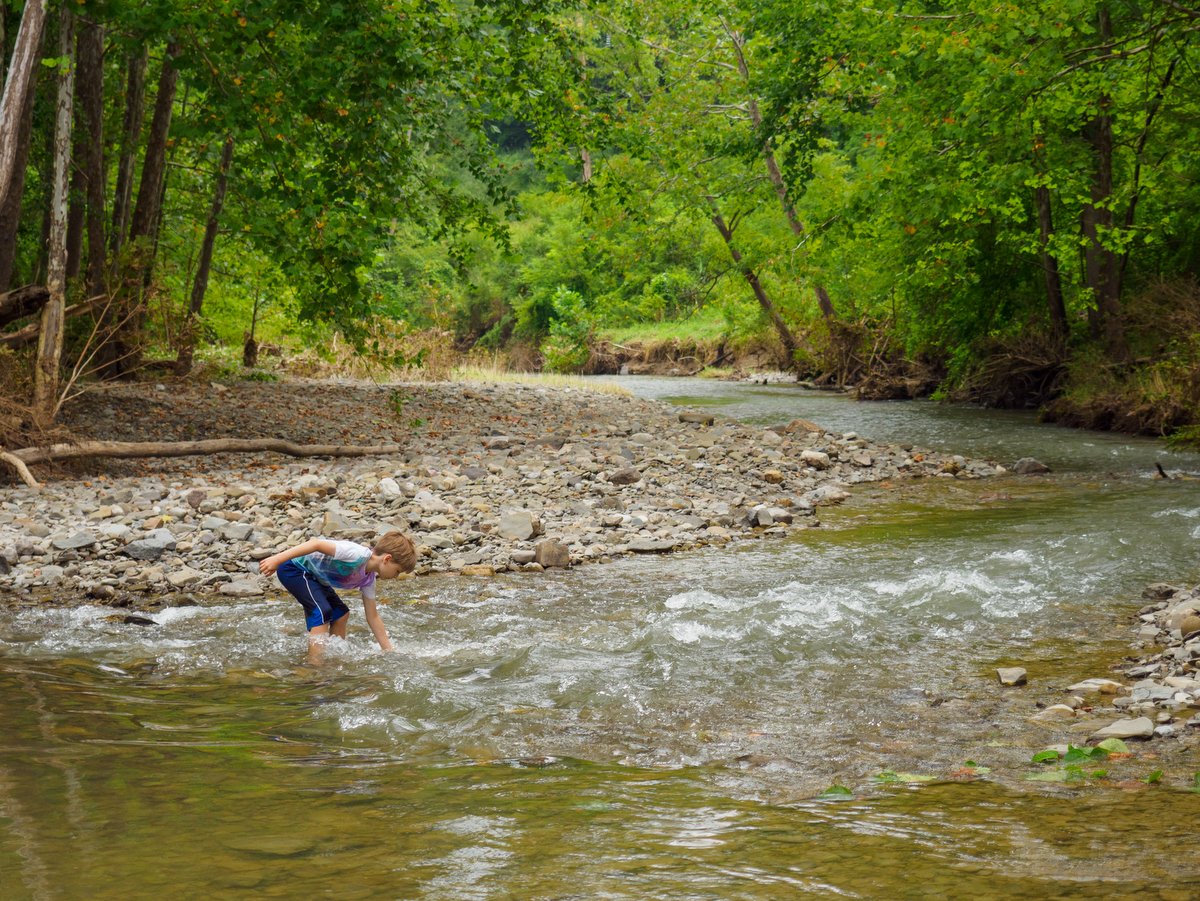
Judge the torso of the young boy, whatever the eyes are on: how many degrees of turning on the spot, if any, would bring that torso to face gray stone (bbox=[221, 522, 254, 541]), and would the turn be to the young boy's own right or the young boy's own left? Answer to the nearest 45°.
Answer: approximately 90° to the young boy's own left

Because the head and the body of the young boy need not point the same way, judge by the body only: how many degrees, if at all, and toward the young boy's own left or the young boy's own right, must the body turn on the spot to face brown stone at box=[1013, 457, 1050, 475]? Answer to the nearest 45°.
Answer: approximately 45° to the young boy's own left

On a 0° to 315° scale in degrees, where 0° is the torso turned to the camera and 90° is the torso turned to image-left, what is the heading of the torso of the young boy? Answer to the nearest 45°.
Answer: approximately 270°

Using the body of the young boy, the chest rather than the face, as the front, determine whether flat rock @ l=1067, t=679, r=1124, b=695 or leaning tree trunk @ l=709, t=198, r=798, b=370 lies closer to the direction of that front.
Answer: the flat rock

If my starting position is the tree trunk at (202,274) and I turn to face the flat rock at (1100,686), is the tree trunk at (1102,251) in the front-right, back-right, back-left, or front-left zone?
front-left

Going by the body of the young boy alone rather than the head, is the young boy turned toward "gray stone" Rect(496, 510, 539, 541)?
no

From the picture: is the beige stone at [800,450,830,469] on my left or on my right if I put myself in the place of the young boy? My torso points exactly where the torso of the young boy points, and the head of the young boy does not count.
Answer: on my left

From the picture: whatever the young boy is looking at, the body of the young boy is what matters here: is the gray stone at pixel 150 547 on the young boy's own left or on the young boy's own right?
on the young boy's own left

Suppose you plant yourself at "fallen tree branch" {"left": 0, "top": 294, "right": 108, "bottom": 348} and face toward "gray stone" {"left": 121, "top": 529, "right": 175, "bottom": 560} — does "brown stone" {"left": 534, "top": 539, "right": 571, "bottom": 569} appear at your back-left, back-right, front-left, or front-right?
front-left

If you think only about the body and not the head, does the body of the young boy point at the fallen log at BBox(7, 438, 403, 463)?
no
